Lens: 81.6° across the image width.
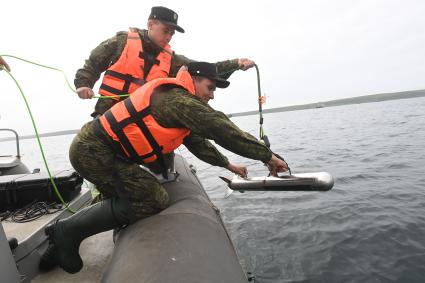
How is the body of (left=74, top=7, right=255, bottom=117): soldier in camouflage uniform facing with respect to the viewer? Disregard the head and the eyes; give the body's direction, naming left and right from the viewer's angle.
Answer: facing the viewer and to the right of the viewer

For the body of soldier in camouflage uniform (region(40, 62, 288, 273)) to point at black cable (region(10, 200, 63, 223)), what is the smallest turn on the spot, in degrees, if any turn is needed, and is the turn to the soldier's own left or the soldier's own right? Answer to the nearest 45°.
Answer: approximately 135° to the soldier's own left

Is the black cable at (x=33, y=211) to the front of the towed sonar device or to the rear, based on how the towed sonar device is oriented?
to the rear

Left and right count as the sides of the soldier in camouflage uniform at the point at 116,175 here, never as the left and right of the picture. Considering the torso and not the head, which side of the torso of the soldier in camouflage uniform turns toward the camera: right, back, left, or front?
right

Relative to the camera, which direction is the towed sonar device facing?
to the viewer's right

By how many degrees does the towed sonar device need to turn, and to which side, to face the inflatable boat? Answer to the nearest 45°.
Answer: approximately 135° to its right

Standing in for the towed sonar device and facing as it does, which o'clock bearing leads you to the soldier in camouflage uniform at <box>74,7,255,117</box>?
The soldier in camouflage uniform is roughly at 6 o'clock from the towed sonar device.
